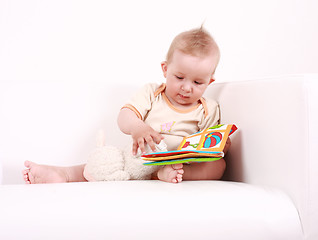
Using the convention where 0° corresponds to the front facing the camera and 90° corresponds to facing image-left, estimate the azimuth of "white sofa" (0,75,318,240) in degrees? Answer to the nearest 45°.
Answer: approximately 0°

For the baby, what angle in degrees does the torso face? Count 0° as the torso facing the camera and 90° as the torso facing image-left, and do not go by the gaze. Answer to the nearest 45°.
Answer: approximately 0°
